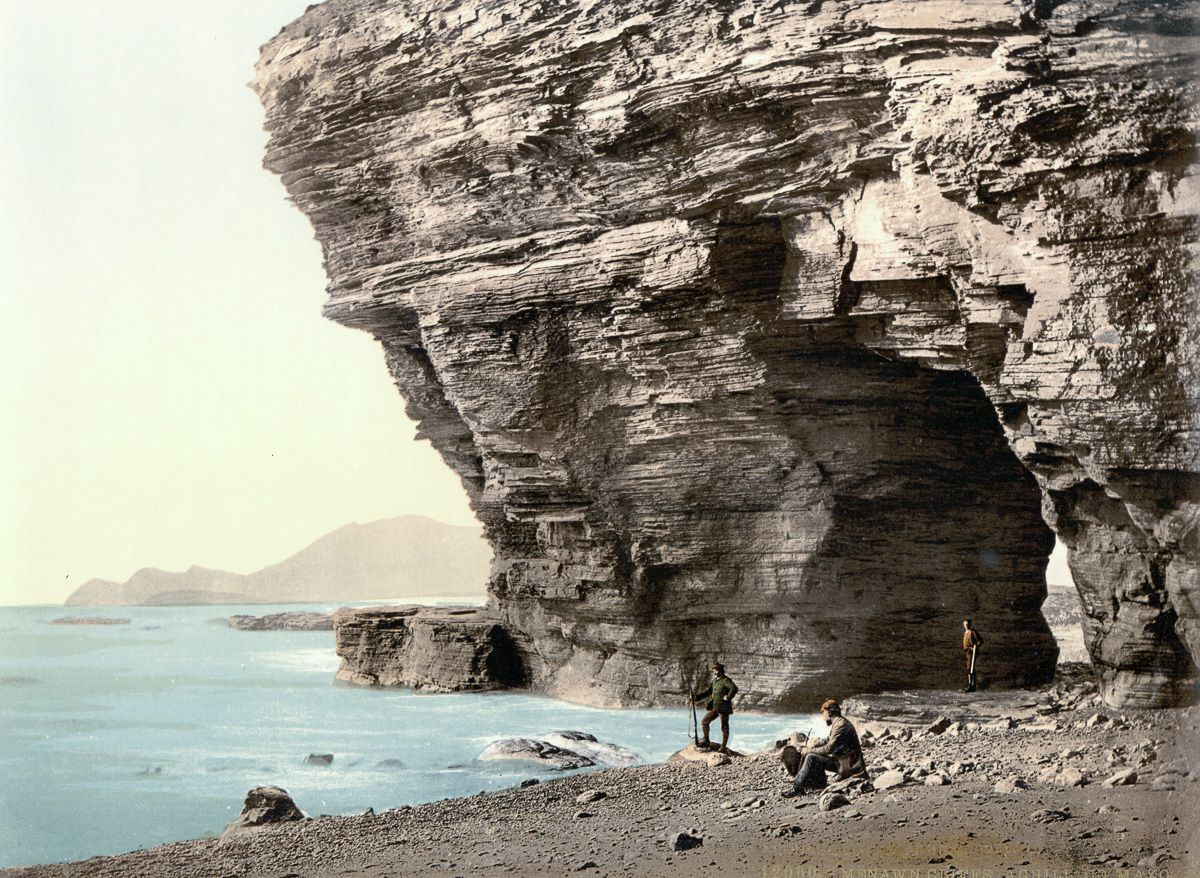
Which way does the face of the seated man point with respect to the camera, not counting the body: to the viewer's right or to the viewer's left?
to the viewer's left

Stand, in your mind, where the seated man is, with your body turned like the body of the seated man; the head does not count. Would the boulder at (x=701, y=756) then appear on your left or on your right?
on your right

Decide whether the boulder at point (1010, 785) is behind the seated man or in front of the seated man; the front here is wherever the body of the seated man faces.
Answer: behind

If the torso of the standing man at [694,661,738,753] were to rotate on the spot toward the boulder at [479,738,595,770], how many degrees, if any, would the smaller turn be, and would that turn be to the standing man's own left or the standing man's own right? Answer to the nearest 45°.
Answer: approximately 90° to the standing man's own right

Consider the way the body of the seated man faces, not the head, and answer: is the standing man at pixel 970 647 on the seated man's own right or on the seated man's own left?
on the seated man's own right

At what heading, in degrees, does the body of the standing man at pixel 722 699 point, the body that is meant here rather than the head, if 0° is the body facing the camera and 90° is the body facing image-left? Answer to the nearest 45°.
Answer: approximately 45°

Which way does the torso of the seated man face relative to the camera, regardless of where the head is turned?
to the viewer's left

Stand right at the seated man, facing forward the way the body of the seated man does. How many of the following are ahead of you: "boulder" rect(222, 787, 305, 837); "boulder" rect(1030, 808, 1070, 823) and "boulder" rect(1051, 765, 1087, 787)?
1

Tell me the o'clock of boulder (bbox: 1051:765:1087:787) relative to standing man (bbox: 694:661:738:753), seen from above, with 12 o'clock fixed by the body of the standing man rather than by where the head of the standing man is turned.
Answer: The boulder is roughly at 9 o'clock from the standing man.

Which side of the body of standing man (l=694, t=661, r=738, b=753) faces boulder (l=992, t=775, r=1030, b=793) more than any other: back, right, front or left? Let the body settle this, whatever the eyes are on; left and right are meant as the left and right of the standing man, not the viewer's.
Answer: left
